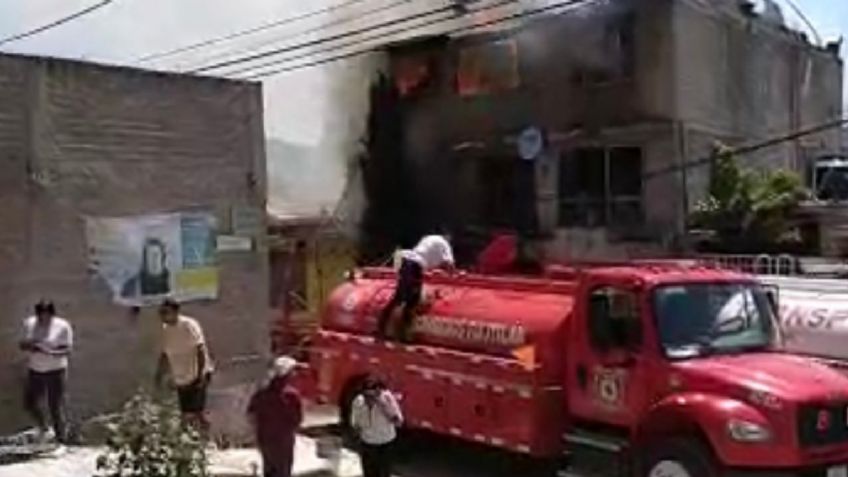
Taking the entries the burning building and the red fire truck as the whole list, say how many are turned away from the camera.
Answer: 0

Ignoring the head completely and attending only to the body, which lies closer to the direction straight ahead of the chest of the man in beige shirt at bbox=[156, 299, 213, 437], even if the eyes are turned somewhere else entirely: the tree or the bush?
the bush

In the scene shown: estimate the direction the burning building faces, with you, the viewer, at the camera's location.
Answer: facing the viewer and to the left of the viewer

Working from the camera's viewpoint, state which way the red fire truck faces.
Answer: facing the viewer and to the right of the viewer
